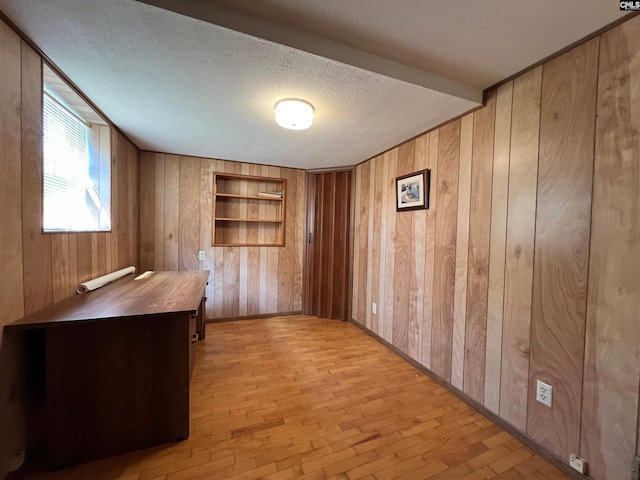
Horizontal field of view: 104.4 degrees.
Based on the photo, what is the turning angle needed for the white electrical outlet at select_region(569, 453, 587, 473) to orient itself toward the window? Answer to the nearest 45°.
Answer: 0° — it already faces it

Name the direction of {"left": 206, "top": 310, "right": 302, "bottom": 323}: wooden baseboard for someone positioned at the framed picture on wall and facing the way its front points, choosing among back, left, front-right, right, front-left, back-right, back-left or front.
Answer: front-right

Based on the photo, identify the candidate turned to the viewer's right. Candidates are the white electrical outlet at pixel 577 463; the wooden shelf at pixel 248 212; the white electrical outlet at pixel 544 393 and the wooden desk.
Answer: the wooden desk

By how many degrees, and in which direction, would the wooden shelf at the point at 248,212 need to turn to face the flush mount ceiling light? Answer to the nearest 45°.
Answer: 0° — it already faces it

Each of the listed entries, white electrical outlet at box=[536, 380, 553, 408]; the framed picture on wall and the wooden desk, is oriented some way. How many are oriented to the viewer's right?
1

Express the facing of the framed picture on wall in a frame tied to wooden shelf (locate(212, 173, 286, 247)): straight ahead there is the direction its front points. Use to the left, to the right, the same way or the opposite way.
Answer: to the right

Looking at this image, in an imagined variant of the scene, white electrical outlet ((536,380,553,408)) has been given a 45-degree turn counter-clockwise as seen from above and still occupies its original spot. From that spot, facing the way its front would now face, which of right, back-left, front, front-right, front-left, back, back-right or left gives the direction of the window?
front-right

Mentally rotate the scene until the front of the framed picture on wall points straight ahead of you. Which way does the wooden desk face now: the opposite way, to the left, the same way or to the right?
the opposite way

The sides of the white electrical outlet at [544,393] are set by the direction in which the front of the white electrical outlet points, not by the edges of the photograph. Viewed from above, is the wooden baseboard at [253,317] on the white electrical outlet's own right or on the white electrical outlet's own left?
on the white electrical outlet's own right

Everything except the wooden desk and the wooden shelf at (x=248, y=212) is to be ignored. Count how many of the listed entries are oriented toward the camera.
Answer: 1

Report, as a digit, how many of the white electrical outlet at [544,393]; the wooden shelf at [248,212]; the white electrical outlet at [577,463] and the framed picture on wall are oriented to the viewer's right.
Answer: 0

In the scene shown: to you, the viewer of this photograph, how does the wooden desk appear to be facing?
facing to the right of the viewer

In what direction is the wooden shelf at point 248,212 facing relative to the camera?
toward the camera

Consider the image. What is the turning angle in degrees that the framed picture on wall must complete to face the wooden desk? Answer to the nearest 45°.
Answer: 0° — it already faces it

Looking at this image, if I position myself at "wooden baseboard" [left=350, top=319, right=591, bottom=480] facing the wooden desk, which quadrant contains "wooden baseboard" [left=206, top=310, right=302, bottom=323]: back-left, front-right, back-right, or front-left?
front-right

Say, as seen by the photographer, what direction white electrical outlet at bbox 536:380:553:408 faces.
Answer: facing the viewer and to the left of the viewer
